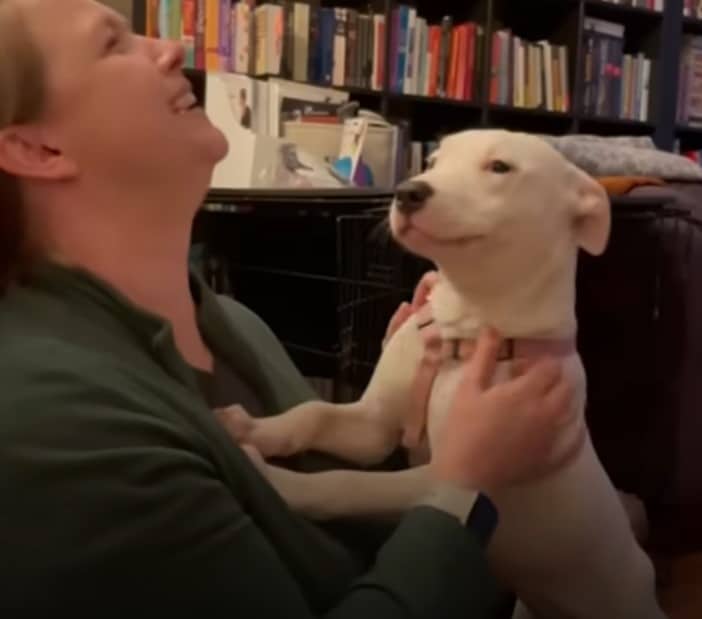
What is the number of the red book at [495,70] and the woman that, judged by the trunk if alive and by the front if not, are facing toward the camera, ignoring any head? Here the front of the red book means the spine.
1

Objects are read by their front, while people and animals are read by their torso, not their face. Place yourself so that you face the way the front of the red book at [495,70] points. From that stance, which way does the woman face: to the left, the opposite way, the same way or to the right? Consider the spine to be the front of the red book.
to the left

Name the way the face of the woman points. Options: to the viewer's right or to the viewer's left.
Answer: to the viewer's right

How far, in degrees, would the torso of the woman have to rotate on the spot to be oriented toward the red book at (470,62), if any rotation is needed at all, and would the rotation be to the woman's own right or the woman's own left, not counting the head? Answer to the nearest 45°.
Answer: approximately 90° to the woman's own left

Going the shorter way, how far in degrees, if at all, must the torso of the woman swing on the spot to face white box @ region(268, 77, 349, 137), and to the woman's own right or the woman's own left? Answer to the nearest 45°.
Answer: approximately 90° to the woman's own left

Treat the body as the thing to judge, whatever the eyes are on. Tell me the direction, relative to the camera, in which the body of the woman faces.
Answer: to the viewer's right

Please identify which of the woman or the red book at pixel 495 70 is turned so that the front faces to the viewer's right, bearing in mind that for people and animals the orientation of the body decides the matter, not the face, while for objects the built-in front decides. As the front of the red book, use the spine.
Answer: the woman

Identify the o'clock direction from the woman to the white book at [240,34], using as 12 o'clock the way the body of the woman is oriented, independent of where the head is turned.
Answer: The white book is roughly at 9 o'clock from the woman.

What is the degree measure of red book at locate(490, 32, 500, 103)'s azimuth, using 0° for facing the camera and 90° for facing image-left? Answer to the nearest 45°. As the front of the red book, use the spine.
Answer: approximately 0°
